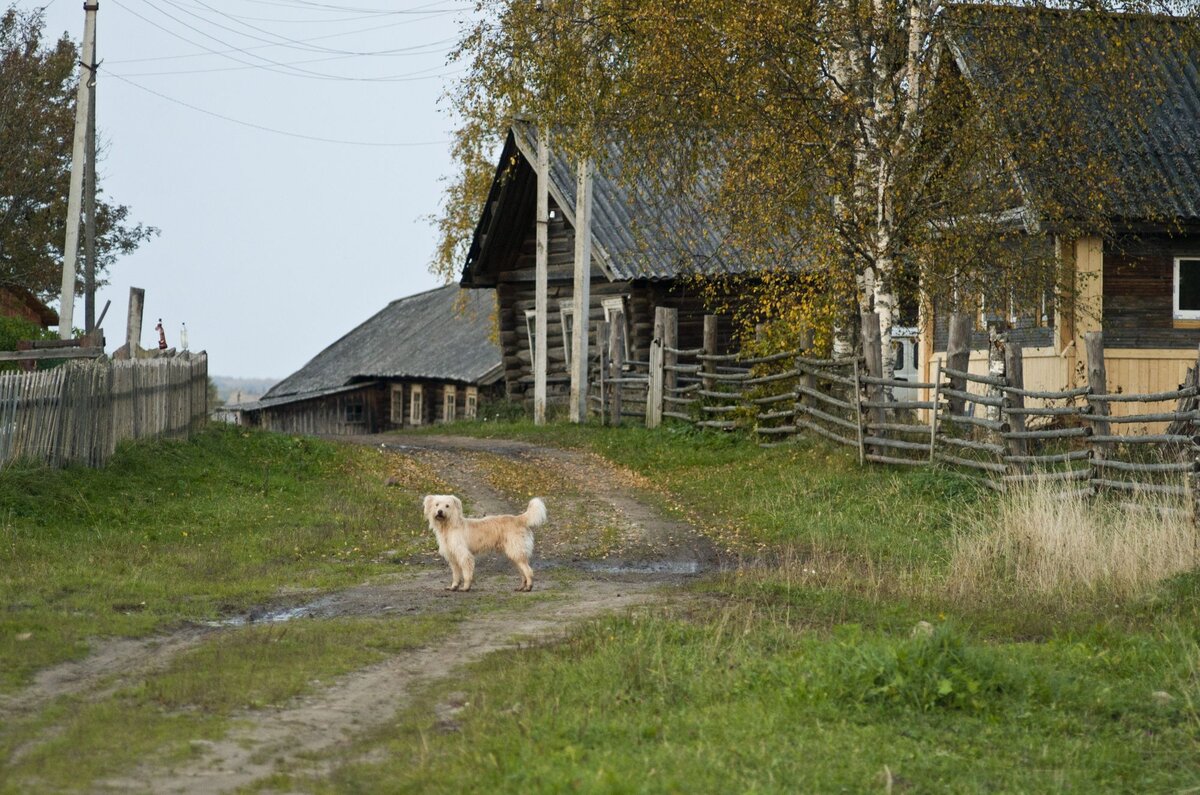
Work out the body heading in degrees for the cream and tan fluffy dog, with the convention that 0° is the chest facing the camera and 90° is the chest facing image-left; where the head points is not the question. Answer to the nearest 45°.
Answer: approximately 90°

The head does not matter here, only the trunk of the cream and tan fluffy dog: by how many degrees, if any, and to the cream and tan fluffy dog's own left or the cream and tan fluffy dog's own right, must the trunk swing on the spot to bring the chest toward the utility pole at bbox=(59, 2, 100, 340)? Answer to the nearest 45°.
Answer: approximately 45° to the cream and tan fluffy dog's own right

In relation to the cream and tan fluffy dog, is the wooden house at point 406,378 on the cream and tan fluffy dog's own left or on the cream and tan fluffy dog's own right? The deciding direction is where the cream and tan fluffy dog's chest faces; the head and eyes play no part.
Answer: on the cream and tan fluffy dog's own right

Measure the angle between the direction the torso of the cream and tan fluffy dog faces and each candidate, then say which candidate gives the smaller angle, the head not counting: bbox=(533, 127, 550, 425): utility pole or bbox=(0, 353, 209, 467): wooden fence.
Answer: the wooden fence

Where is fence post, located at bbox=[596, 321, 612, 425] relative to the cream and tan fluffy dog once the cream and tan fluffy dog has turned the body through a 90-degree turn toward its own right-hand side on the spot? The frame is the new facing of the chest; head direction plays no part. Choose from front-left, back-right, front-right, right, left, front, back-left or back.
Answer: front

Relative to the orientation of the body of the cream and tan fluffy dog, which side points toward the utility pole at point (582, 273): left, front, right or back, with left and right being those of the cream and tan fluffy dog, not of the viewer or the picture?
right

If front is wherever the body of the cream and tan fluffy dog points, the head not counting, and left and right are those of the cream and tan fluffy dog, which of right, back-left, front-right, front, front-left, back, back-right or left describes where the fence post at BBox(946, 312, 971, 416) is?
back-right

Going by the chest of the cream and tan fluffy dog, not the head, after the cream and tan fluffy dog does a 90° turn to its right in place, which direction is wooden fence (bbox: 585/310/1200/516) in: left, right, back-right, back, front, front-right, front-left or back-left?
front-right

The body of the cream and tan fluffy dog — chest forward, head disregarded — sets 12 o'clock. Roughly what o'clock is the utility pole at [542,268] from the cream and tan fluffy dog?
The utility pole is roughly at 3 o'clock from the cream and tan fluffy dog.

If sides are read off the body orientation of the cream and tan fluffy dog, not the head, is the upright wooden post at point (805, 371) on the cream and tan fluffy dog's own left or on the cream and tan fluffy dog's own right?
on the cream and tan fluffy dog's own right

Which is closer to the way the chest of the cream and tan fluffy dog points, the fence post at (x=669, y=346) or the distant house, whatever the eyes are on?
the distant house

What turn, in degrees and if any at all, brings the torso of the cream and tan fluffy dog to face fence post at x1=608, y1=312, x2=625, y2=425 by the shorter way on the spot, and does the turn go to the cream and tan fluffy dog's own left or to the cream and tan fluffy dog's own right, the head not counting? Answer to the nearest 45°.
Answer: approximately 90° to the cream and tan fluffy dog's own right

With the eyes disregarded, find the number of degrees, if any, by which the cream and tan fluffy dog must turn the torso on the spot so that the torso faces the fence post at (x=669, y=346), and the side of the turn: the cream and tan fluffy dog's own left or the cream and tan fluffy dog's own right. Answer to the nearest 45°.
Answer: approximately 90° to the cream and tan fluffy dog's own right

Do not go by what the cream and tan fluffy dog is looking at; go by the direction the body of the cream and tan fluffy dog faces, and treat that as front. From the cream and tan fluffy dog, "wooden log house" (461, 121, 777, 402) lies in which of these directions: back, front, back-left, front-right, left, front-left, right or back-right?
right
